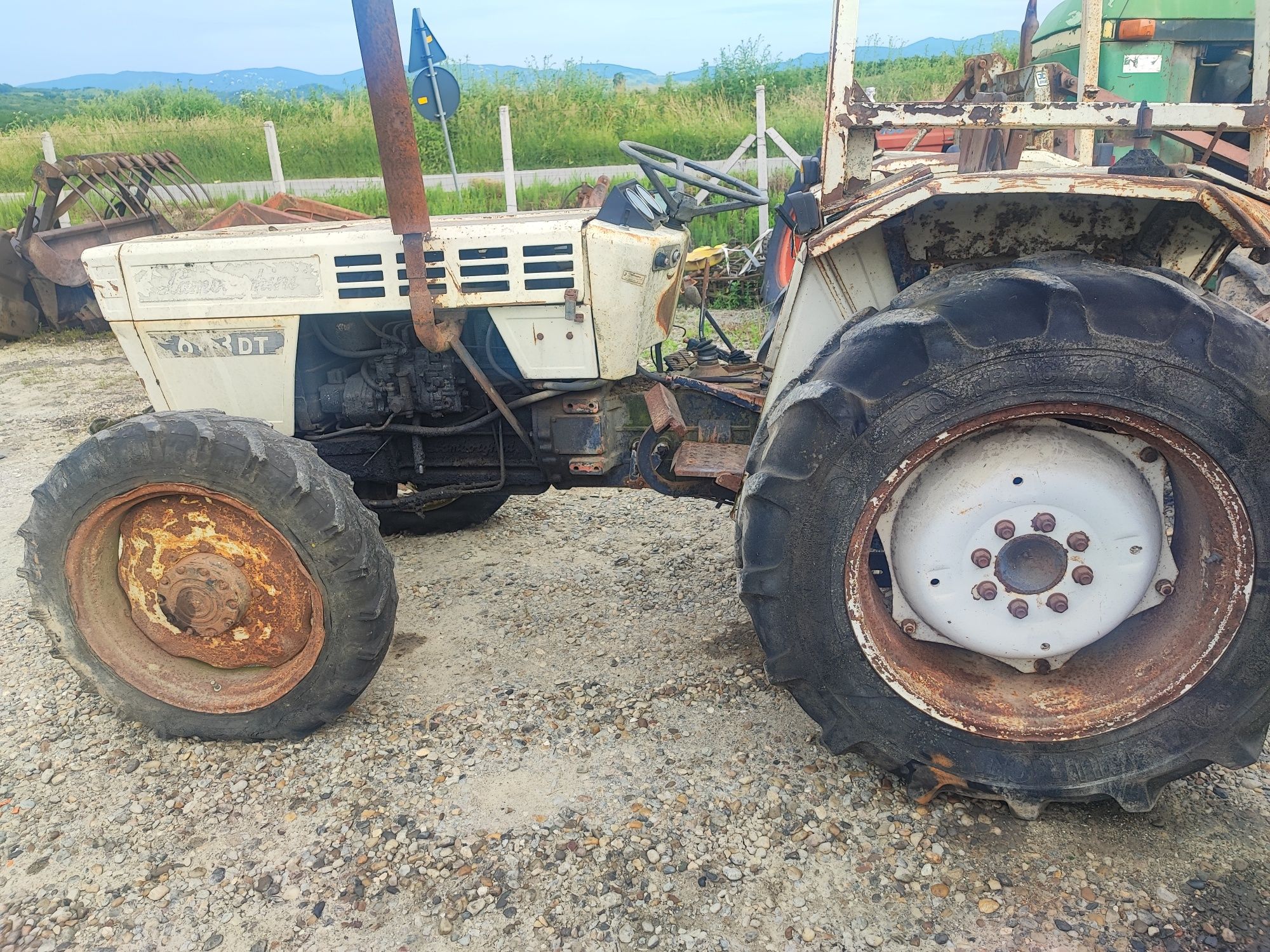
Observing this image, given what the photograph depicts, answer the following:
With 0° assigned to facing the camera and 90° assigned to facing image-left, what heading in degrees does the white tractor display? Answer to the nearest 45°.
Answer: approximately 90°

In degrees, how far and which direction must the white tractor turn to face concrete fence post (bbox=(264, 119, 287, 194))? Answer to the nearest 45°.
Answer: approximately 45° to its right

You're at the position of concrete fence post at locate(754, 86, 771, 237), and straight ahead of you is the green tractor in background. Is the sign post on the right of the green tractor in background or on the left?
right

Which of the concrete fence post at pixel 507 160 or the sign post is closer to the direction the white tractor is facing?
the sign post

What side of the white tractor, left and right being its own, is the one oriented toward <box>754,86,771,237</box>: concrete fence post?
right

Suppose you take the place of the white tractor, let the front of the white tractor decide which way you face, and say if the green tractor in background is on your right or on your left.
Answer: on your right

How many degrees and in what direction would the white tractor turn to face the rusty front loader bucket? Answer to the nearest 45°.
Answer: approximately 45° to its right

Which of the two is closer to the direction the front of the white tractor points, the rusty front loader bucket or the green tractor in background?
the rusty front loader bucket
